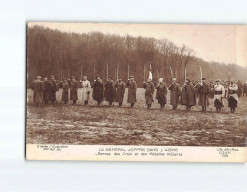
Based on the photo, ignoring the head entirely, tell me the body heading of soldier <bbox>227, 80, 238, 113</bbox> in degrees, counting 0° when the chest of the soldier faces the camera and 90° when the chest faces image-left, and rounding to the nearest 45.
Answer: approximately 0°

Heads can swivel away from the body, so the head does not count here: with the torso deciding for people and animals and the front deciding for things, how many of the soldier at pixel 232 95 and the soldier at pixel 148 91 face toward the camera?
2

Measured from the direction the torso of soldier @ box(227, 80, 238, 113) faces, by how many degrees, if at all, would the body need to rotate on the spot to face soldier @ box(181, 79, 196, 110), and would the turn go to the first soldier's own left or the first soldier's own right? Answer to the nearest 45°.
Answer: approximately 90° to the first soldier's own right

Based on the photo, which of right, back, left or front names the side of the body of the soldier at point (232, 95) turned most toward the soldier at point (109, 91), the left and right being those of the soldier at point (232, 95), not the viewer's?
right

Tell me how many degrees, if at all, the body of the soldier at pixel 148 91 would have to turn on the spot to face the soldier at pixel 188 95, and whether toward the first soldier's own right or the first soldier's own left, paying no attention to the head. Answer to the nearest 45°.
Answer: approximately 90° to the first soldier's own left

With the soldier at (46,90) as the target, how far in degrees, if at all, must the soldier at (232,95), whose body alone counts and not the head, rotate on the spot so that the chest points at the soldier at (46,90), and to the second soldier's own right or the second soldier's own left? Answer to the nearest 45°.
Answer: approximately 90° to the second soldier's own right
